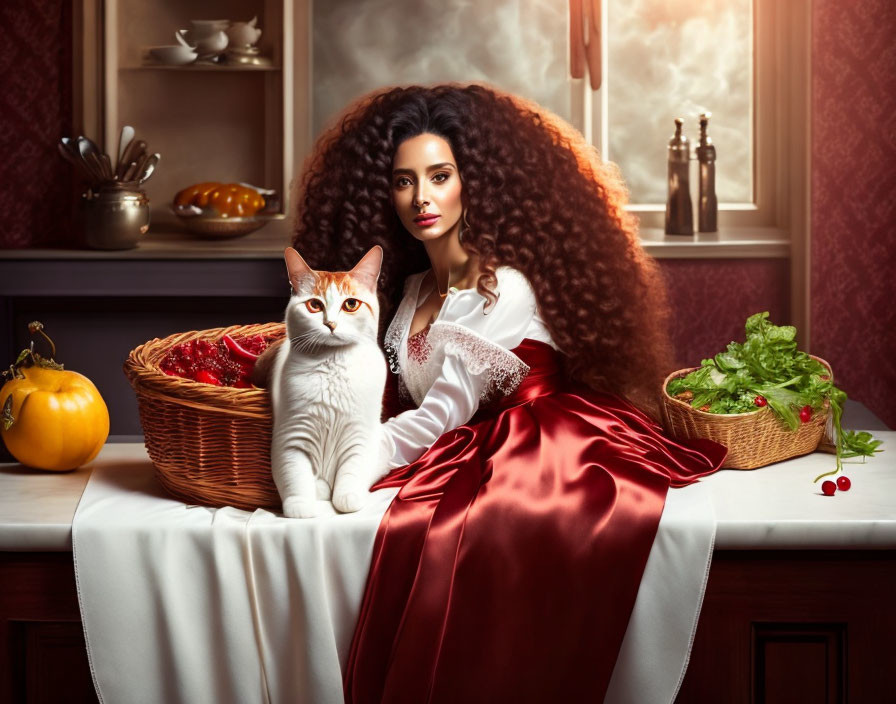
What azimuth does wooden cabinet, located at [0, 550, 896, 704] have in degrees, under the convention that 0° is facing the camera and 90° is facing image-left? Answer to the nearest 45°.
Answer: approximately 0°
